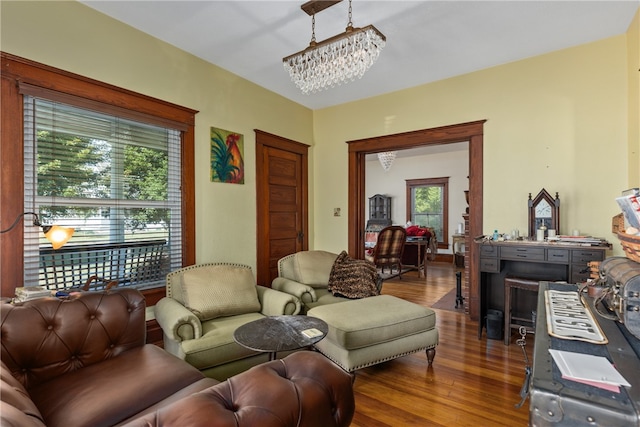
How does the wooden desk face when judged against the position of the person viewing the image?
facing the viewer

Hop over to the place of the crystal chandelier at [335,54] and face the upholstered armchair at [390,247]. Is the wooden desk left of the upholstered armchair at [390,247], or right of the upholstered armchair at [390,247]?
right

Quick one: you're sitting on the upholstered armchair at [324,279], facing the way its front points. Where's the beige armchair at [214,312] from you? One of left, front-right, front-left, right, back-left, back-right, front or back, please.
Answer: right

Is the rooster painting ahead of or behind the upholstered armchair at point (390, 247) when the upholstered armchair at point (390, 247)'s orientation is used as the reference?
ahead

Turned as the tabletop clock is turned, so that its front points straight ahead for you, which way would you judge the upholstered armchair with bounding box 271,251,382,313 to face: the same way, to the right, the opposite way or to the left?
to the left

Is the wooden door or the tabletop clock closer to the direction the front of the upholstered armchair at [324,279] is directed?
the tabletop clock

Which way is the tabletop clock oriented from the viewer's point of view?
toward the camera

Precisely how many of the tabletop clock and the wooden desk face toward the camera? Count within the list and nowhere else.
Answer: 2

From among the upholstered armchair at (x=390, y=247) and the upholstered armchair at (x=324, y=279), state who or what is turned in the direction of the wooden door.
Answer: the upholstered armchair at (x=390, y=247)

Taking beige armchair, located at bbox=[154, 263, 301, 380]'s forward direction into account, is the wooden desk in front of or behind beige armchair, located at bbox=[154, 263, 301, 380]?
in front
